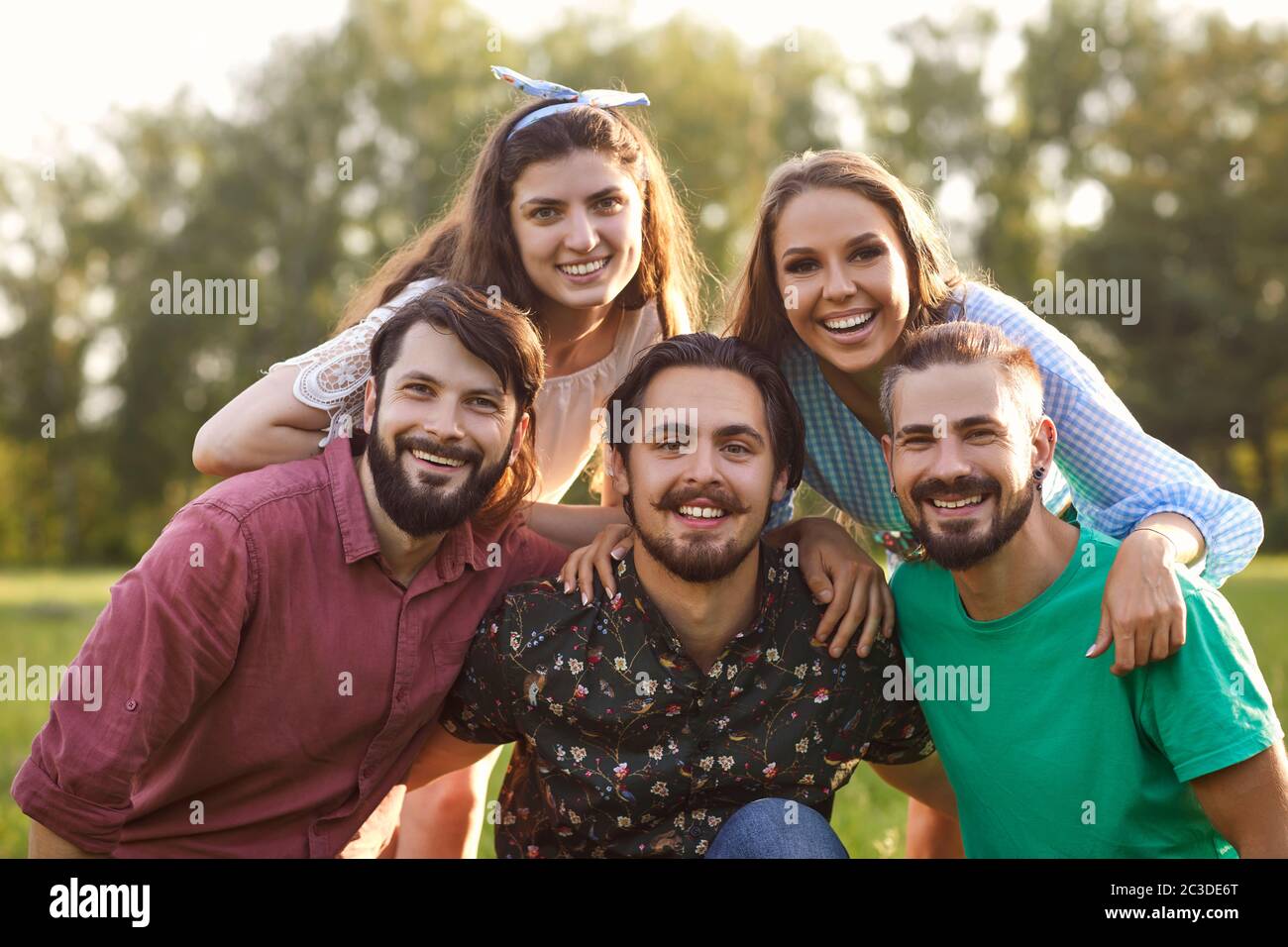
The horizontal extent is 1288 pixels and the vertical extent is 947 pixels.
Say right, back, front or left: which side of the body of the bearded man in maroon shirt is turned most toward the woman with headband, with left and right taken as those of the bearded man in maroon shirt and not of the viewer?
left

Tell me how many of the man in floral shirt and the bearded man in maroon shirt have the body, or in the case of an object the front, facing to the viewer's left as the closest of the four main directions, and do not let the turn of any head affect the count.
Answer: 0

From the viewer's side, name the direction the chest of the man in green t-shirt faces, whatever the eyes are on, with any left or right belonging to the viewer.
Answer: facing the viewer and to the left of the viewer

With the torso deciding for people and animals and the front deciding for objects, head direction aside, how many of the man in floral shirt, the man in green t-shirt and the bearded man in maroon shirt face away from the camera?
0

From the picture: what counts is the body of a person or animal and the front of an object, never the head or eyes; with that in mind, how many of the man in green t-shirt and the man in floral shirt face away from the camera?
0

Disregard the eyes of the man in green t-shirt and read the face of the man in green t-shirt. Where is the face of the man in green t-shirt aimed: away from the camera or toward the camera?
toward the camera

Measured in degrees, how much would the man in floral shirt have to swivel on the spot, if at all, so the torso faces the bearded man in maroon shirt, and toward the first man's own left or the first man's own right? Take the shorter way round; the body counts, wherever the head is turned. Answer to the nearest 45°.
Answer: approximately 90° to the first man's own right

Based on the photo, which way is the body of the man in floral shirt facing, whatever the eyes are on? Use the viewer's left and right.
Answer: facing the viewer

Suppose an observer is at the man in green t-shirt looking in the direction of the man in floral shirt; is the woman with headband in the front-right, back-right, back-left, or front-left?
front-right

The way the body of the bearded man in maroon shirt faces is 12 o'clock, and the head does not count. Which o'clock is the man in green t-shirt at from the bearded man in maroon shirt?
The man in green t-shirt is roughly at 11 o'clock from the bearded man in maroon shirt.

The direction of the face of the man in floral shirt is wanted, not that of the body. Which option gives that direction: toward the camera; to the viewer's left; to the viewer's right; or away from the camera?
toward the camera

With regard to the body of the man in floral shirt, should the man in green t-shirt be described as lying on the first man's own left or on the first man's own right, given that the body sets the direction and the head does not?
on the first man's own left

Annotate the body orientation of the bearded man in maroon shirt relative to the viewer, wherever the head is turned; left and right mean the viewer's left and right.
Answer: facing the viewer and to the right of the viewer

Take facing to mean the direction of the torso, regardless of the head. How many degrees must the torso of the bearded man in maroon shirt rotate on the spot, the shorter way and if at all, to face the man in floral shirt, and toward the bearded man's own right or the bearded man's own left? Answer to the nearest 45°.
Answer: approximately 45° to the bearded man's own left

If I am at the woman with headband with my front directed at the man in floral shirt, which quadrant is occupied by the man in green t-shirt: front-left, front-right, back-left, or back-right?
front-left
